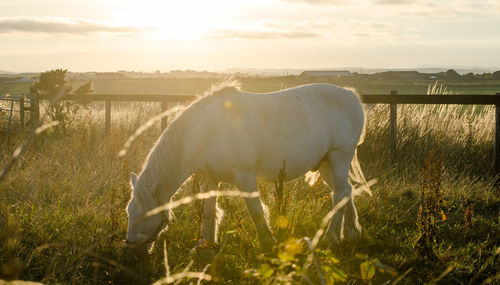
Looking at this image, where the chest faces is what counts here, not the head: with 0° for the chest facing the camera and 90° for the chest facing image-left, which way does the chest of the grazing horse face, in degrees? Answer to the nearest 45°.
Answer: approximately 90°

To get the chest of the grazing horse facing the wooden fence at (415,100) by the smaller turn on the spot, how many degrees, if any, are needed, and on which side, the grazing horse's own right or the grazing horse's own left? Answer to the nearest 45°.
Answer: approximately 135° to the grazing horse's own right
